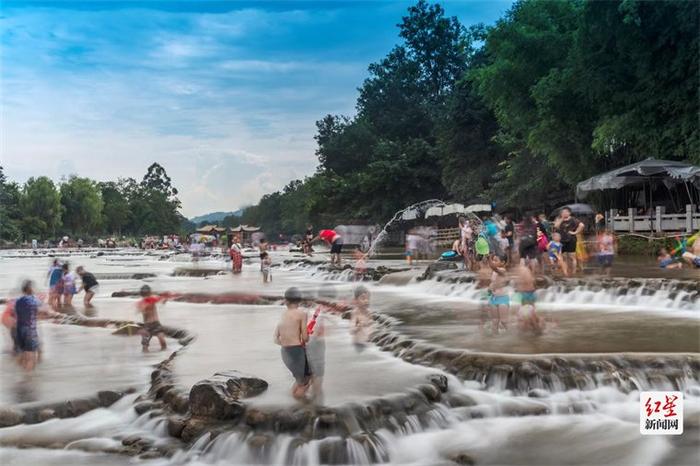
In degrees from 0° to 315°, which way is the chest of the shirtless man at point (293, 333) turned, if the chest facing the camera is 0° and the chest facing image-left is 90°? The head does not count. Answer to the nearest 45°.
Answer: approximately 180°

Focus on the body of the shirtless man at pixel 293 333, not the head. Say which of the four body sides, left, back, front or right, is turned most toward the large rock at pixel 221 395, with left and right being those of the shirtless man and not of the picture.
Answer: left

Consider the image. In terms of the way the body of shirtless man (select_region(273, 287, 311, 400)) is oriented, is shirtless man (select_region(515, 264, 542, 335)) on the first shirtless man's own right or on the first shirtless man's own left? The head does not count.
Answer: on the first shirtless man's own right

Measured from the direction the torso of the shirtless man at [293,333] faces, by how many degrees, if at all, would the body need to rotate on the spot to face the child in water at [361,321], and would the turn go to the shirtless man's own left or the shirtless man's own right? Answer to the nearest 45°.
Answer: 0° — they already face them

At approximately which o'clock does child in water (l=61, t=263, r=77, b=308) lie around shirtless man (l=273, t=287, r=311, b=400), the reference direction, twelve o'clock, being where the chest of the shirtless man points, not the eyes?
The child in water is roughly at 11 o'clock from the shirtless man.

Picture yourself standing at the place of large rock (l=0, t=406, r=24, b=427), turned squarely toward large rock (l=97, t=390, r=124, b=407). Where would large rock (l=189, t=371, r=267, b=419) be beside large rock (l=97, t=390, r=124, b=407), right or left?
right
